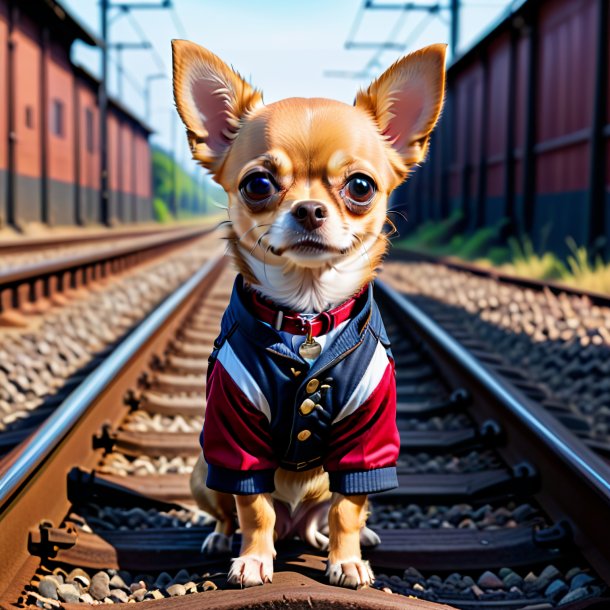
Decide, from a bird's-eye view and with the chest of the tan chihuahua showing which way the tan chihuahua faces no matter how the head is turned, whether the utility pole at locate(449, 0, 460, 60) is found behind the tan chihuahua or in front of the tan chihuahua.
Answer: behind

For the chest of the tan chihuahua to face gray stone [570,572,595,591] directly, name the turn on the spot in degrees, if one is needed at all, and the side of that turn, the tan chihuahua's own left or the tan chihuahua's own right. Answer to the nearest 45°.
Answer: approximately 90° to the tan chihuahua's own left

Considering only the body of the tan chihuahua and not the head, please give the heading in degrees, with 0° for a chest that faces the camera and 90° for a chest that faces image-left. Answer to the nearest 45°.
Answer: approximately 0°
